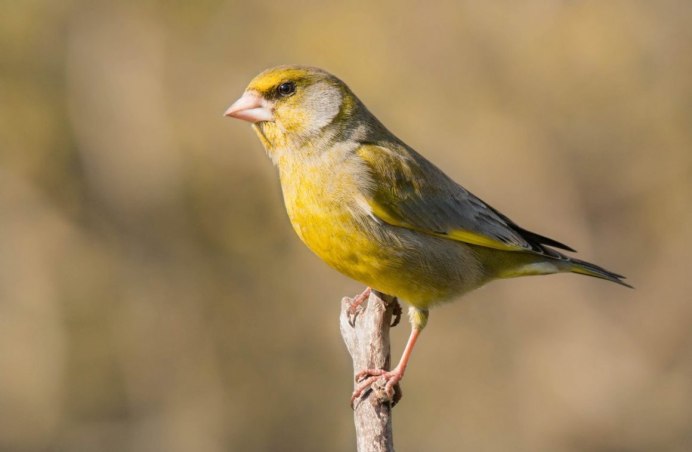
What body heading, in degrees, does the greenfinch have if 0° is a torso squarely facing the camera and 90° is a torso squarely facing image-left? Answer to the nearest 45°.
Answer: approximately 90°
